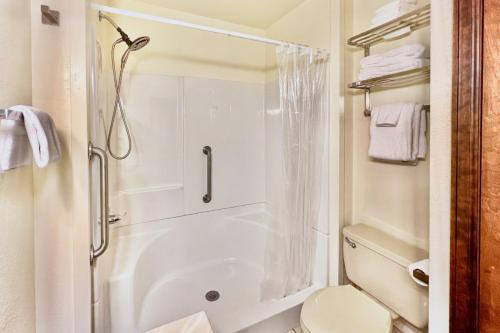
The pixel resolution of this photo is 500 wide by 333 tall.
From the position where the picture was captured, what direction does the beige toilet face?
facing the viewer and to the left of the viewer

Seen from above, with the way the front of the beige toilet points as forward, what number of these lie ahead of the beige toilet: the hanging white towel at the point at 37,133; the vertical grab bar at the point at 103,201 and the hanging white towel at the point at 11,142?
3

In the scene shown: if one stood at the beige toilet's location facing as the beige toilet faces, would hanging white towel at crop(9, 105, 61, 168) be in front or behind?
in front

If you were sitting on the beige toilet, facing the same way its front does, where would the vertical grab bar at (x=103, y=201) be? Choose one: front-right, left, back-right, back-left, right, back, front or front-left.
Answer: front
